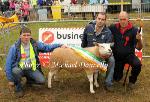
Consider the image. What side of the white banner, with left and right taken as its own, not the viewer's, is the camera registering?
front

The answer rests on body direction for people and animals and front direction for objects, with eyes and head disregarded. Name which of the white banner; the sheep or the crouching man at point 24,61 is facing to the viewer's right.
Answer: the sheep

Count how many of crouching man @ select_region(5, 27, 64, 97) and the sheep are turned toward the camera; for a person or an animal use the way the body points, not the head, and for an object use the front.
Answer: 1

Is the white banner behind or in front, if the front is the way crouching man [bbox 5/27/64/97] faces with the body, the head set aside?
behind

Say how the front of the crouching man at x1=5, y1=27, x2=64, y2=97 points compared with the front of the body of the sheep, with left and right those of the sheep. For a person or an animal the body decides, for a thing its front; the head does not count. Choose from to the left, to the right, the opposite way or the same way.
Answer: to the right

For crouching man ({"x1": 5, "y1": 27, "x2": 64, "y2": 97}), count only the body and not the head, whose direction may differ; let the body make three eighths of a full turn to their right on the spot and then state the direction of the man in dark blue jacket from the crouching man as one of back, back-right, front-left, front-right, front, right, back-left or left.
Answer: back-right

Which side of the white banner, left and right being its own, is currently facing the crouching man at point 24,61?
front

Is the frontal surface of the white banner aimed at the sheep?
yes

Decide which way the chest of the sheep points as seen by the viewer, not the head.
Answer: to the viewer's right
